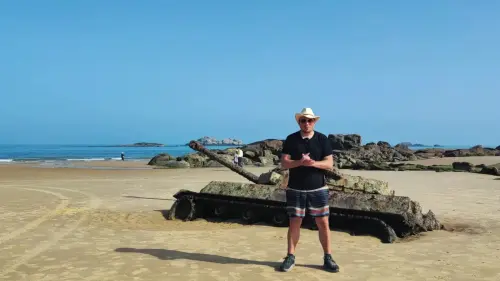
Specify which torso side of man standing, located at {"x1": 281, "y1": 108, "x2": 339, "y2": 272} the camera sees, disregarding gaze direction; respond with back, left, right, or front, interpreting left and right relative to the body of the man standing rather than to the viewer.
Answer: front

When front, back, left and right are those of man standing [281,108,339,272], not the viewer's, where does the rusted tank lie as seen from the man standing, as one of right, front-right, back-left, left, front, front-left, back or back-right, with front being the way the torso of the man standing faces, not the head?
back

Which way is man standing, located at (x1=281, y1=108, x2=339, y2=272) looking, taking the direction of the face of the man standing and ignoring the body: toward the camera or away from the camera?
toward the camera

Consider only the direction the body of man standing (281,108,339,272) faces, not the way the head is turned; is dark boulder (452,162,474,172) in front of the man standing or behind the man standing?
behind
